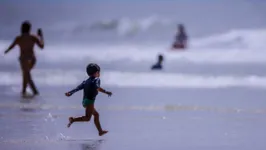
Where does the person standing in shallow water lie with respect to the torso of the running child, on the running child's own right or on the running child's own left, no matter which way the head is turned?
on the running child's own left

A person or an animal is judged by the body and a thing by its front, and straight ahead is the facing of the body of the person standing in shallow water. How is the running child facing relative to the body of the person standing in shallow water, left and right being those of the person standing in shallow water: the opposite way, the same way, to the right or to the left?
to the right

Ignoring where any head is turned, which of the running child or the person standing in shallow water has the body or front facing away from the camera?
the person standing in shallow water

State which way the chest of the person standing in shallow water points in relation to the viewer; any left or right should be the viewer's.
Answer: facing away from the viewer

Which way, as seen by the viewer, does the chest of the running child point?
to the viewer's right

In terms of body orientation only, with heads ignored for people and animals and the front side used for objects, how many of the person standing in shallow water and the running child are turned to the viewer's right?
1

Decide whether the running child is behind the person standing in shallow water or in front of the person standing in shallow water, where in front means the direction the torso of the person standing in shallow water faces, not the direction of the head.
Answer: behind
